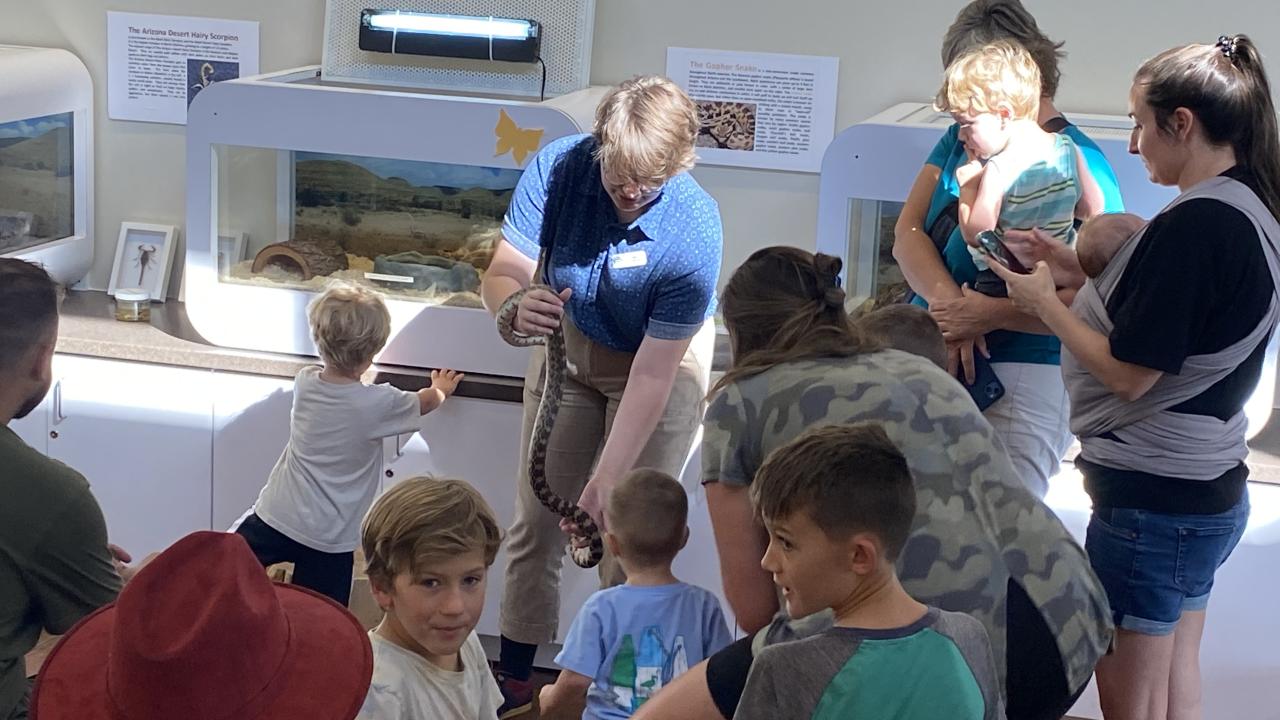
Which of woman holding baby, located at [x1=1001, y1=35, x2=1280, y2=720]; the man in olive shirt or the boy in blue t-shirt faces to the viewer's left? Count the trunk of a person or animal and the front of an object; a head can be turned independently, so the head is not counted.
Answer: the woman holding baby

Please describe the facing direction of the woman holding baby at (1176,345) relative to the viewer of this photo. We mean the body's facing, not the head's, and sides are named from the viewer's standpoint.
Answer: facing to the left of the viewer

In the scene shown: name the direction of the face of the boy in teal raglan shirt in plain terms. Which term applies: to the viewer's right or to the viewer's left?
to the viewer's left

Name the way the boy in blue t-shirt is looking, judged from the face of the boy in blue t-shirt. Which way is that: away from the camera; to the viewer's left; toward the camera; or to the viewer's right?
away from the camera

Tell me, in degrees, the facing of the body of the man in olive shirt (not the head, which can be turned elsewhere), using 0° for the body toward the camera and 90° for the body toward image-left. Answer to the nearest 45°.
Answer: approximately 225°

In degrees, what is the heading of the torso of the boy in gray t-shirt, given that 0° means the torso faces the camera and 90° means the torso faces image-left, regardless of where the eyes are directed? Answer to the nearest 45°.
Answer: approximately 225°

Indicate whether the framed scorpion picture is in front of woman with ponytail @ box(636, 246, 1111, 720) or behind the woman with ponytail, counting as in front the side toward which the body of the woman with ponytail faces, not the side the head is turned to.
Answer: in front

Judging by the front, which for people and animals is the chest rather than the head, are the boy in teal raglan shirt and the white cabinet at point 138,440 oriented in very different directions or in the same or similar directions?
very different directions

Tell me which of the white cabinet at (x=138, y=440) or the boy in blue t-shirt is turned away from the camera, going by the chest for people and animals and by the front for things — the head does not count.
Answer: the boy in blue t-shirt

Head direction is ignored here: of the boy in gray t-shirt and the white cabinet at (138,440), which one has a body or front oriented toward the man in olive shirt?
the white cabinet

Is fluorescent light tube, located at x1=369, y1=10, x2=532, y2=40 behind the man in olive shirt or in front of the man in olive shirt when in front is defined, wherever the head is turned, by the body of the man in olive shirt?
in front

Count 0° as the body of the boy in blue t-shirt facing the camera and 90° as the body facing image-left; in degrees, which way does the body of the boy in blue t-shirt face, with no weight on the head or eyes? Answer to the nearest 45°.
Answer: approximately 180°
